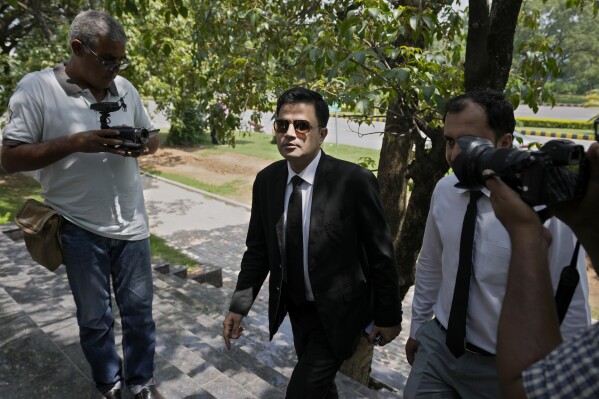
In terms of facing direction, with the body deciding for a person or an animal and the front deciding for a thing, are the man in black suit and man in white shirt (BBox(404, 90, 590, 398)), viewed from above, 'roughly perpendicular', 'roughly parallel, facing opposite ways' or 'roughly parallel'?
roughly parallel

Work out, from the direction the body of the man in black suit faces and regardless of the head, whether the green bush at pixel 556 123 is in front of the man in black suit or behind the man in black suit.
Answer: behind

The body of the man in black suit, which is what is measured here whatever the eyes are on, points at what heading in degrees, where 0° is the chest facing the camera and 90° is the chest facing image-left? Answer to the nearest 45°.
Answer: approximately 45°

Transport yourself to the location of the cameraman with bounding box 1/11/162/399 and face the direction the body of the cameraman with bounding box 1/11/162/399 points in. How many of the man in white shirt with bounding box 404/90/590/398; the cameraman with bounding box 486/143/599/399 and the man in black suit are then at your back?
0

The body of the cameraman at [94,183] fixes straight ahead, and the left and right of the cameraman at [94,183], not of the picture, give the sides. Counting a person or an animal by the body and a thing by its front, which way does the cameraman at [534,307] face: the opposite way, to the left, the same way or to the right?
the opposite way

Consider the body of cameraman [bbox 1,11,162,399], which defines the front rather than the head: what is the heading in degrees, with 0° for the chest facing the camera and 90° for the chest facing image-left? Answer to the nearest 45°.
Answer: approximately 315°

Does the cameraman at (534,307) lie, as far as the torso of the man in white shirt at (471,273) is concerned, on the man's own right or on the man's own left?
on the man's own left

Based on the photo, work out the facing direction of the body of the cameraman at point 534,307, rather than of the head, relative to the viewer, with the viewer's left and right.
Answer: facing to the left of the viewer

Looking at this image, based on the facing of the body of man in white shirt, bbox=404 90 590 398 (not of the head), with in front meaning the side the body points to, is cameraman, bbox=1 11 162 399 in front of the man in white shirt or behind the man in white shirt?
in front

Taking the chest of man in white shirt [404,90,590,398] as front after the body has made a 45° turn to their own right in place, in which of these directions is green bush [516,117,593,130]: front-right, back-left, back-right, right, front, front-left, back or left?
right

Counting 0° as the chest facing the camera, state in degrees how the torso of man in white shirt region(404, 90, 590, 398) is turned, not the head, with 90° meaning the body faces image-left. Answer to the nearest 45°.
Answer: approximately 45°

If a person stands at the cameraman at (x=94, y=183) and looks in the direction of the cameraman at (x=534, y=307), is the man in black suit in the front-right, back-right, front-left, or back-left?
front-left

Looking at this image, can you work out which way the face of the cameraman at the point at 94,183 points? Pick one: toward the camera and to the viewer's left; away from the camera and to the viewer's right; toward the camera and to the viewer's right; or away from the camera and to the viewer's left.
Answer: toward the camera and to the viewer's right

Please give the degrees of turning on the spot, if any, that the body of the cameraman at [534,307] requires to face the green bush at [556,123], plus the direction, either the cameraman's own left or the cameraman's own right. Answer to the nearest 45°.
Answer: approximately 90° to the cameraman's own right

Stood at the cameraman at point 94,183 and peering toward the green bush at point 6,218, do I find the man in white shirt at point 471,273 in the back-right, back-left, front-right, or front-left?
back-right
